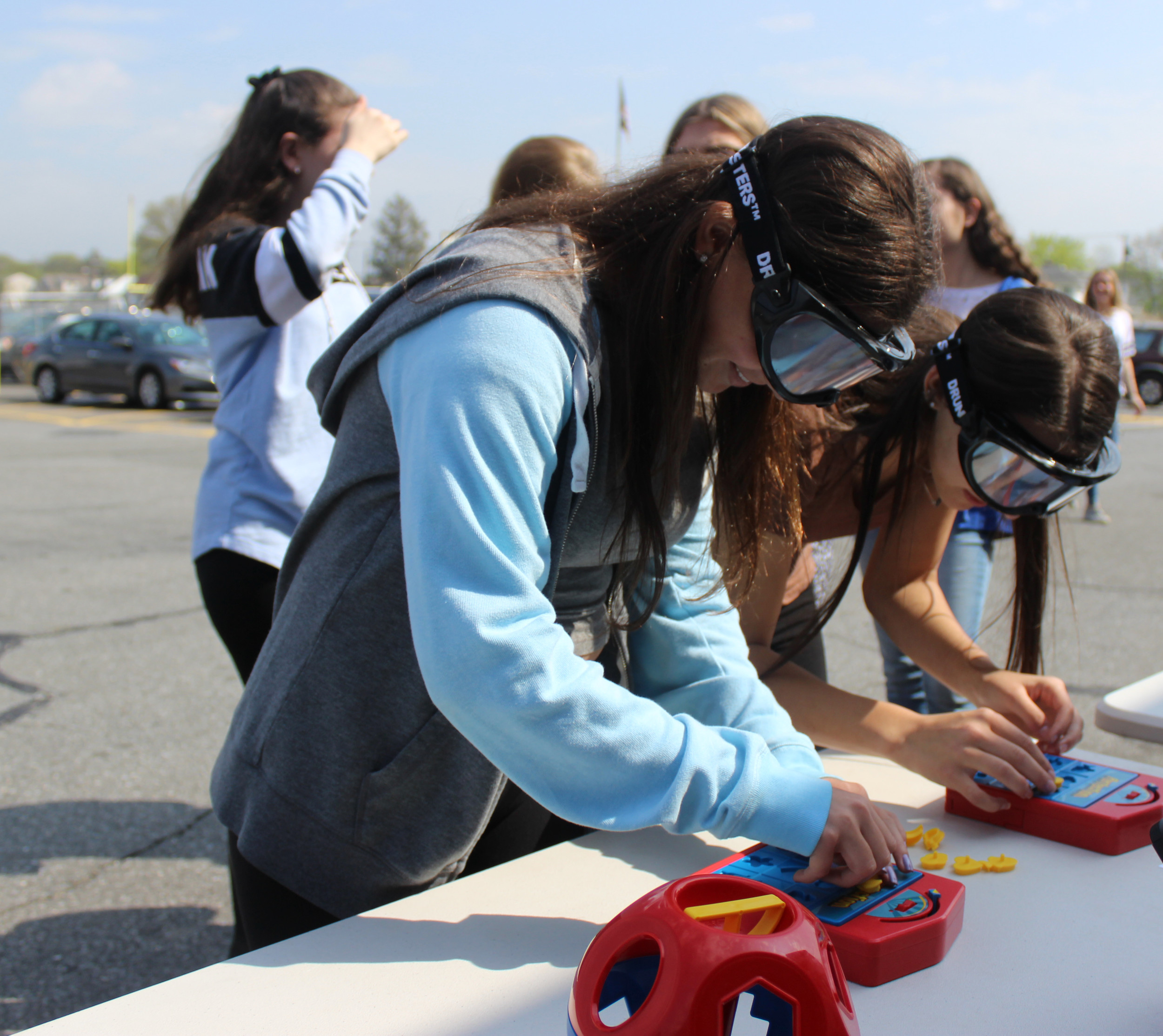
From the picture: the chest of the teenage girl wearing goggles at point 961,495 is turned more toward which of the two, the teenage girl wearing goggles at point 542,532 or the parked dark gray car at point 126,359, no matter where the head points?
the teenage girl wearing goggles

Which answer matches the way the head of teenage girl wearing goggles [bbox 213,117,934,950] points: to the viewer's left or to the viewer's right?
to the viewer's right

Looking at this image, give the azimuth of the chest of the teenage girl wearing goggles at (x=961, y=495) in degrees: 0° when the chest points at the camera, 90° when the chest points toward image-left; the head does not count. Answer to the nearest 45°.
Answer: approximately 315°

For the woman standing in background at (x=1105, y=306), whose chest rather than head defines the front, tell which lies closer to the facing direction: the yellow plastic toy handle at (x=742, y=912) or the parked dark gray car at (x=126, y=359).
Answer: the yellow plastic toy handle

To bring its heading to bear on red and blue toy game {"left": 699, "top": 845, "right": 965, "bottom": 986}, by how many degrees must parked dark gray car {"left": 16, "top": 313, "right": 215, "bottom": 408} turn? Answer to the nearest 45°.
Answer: approximately 45° to its right

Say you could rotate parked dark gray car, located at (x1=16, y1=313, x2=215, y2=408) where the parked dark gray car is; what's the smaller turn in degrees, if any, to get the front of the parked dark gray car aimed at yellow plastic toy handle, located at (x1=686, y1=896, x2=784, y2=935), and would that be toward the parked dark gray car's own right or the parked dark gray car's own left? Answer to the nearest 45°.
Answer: approximately 45° to the parked dark gray car's own right

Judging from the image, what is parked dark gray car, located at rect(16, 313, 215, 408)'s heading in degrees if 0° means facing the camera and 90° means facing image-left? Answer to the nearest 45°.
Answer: approximately 315°

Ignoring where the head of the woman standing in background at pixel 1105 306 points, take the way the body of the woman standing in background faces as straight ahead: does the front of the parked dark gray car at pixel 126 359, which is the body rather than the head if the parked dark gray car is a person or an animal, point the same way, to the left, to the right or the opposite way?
to the left
